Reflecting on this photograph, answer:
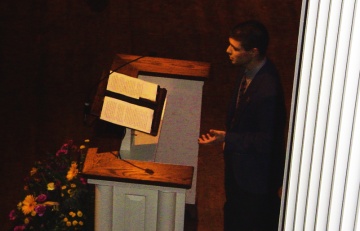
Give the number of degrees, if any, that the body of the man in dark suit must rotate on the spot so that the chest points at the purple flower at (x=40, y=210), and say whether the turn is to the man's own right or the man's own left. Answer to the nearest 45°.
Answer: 0° — they already face it

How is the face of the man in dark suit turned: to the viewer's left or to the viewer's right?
to the viewer's left

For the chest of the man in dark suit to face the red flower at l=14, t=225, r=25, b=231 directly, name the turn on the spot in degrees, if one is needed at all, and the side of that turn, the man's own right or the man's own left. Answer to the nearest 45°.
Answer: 0° — they already face it

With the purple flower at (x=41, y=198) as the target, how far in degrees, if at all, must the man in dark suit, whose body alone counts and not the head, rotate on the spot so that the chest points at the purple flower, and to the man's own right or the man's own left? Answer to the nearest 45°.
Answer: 0° — they already face it

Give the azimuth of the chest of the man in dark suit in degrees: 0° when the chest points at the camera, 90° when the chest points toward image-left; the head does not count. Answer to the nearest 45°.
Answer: approximately 90°
